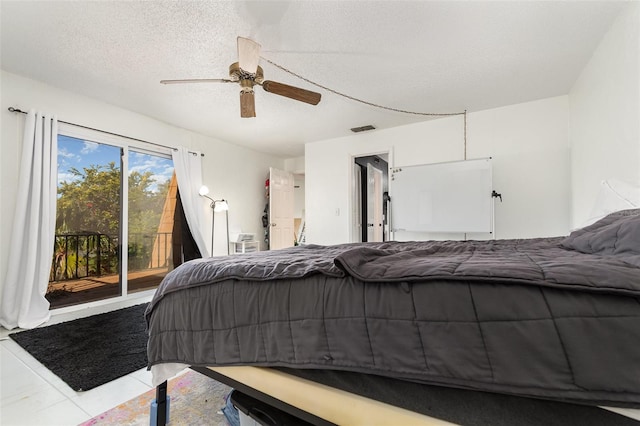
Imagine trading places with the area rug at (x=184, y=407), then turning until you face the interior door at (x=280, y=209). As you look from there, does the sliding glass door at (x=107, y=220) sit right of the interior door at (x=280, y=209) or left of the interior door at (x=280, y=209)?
left

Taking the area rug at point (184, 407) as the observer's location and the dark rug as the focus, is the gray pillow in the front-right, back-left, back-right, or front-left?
back-right

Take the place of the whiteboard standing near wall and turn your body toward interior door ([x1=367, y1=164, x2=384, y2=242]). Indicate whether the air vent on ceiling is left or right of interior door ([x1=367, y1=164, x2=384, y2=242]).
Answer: left

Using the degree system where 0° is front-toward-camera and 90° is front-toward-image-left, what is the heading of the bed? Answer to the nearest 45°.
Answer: approximately 90°

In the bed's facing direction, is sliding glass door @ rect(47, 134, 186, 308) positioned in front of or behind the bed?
in front

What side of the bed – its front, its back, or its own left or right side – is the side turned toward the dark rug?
front

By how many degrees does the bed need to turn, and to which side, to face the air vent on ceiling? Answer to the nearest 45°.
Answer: approximately 90° to its right

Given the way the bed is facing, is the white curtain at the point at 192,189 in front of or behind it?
in front
